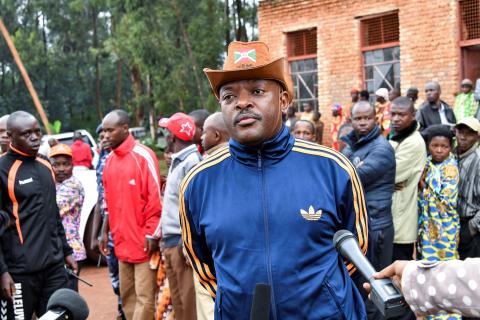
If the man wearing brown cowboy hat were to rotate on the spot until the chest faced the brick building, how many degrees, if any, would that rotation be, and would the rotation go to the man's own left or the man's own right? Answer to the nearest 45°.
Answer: approximately 180°

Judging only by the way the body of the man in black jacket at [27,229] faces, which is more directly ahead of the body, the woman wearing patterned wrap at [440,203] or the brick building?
the woman wearing patterned wrap

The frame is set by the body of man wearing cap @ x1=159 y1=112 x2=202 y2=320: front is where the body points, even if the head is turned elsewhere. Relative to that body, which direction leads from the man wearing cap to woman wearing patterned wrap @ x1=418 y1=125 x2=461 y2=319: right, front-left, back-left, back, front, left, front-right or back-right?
back

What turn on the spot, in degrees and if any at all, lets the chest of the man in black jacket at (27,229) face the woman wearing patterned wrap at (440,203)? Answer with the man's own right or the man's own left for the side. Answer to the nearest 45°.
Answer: approximately 45° to the man's own left

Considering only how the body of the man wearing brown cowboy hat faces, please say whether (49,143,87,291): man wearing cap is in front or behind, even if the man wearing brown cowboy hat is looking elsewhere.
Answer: behind

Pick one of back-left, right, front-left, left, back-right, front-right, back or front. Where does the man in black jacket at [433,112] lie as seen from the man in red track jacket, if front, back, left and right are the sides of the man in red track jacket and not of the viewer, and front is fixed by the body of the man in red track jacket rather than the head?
back

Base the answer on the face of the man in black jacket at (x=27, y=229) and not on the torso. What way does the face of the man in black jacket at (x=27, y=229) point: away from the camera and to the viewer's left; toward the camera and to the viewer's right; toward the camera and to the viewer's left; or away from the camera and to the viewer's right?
toward the camera and to the viewer's right

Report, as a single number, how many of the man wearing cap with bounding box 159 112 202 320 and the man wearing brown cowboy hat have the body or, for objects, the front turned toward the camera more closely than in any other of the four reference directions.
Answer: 1
